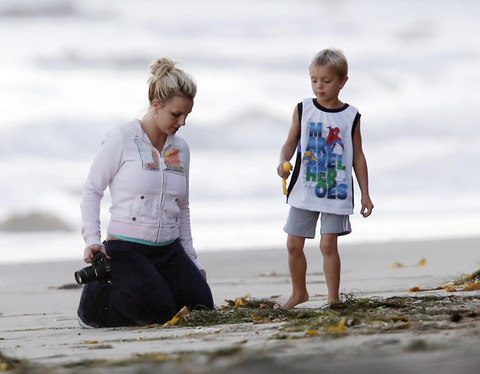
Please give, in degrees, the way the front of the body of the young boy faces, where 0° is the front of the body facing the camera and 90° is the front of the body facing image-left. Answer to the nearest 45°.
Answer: approximately 0°

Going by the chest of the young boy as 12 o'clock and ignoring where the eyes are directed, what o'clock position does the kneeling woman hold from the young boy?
The kneeling woman is roughly at 2 o'clock from the young boy.

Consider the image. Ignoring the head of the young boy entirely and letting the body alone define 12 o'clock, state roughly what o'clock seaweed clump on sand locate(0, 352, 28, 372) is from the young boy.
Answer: The seaweed clump on sand is roughly at 1 o'clock from the young boy.

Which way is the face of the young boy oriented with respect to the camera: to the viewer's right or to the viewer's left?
to the viewer's left

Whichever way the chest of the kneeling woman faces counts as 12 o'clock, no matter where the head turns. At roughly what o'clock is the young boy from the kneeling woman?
The young boy is roughly at 10 o'clock from the kneeling woman.

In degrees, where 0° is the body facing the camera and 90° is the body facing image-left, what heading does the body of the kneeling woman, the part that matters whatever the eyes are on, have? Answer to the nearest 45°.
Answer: approximately 315°

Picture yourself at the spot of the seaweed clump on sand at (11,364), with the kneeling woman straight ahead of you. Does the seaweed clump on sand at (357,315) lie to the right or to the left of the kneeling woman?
right
